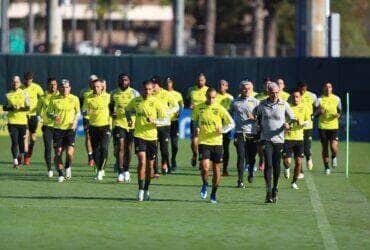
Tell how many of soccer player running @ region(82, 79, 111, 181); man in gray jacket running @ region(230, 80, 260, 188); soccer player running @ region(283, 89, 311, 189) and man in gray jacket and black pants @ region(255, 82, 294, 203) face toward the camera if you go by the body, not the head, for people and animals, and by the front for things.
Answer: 4

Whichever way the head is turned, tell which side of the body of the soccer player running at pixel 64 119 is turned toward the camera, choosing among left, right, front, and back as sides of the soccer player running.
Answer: front

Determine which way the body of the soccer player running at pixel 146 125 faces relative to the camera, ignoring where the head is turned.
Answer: toward the camera

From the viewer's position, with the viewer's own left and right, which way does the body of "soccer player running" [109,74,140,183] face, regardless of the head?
facing the viewer

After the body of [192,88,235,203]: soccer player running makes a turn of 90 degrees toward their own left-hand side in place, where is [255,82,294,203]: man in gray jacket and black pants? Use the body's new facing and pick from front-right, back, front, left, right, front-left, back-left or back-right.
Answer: front

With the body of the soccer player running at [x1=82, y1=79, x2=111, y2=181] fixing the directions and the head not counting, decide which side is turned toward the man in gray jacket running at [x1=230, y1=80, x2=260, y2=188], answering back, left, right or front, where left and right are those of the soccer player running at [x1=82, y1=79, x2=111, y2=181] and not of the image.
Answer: left

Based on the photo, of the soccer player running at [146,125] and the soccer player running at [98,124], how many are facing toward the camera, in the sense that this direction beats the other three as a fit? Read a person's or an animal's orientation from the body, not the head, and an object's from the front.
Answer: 2

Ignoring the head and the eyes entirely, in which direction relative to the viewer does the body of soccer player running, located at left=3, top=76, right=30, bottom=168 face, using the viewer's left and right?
facing the viewer
